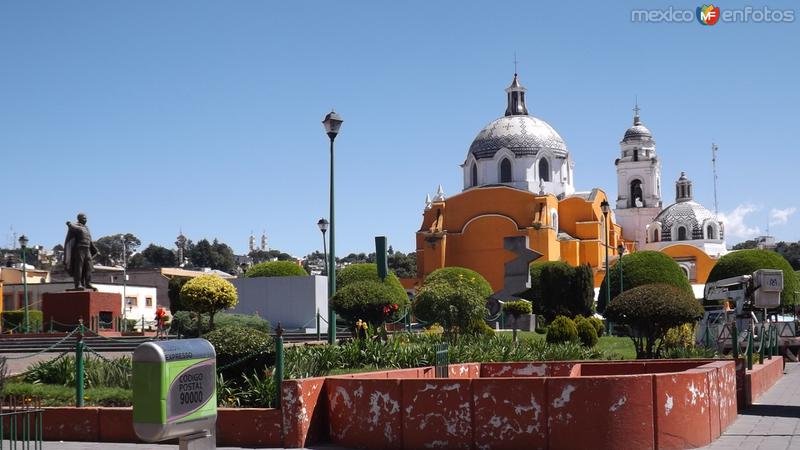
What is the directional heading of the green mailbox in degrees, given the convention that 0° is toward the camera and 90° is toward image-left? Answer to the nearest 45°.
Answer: approximately 315°

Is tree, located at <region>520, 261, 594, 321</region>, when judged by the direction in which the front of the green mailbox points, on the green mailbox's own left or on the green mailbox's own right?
on the green mailbox's own left

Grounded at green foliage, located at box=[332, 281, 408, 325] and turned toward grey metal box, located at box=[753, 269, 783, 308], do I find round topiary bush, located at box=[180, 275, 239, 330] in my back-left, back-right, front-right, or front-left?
back-right

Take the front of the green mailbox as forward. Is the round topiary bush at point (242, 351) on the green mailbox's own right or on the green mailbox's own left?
on the green mailbox's own left

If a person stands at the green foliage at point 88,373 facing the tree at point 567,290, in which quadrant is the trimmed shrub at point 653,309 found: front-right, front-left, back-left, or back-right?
front-right

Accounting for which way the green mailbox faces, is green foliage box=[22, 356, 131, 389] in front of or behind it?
behind

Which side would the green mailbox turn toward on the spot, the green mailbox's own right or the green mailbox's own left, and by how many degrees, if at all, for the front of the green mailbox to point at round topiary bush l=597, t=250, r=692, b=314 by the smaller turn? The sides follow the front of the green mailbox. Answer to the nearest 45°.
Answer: approximately 90° to the green mailbox's own left

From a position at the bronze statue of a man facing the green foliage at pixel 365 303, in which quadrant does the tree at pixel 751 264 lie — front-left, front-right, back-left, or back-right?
front-left

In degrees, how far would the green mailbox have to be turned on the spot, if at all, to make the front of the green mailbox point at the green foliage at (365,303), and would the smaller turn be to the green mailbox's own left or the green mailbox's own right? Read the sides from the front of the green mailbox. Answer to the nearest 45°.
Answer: approximately 135° to the green mailbox's own left

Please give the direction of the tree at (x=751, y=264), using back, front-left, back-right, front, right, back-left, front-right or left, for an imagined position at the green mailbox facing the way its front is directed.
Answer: left

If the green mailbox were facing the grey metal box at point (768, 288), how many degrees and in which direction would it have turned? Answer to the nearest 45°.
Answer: approximately 90° to its left

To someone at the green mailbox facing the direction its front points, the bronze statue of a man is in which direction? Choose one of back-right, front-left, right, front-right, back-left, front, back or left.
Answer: back-left
